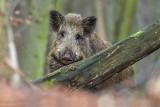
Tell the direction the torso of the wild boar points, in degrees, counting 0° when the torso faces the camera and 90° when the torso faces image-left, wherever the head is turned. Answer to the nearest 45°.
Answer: approximately 45°
